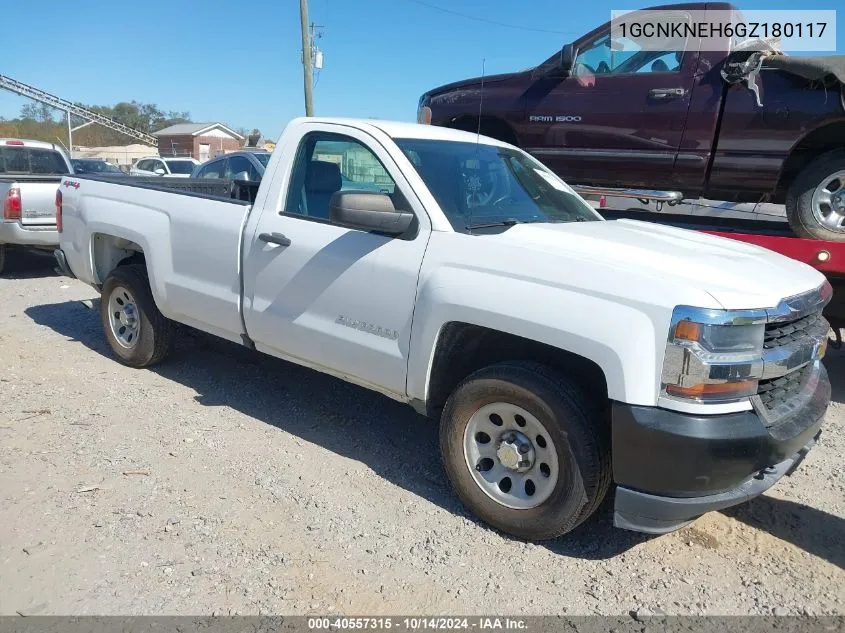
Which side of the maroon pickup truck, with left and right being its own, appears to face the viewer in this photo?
left

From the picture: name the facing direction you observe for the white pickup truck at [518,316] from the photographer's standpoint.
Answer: facing the viewer and to the right of the viewer

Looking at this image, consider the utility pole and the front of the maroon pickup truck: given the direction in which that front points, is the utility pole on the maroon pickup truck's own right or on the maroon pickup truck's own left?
on the maroon pickup truck's own right

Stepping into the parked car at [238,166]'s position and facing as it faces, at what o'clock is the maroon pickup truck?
The maroon pickup truck is roughly at 2 o'clock from the parked car.

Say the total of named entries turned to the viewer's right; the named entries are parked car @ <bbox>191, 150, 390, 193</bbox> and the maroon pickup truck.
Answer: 1

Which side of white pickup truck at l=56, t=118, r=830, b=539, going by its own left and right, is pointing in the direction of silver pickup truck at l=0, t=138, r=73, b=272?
back

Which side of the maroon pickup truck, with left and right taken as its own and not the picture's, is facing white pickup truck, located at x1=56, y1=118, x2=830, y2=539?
left

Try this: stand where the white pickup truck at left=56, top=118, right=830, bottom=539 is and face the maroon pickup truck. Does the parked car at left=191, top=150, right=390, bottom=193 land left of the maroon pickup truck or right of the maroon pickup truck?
left

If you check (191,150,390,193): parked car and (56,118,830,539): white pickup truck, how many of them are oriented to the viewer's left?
0

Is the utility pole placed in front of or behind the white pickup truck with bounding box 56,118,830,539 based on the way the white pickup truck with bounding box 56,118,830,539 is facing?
behind

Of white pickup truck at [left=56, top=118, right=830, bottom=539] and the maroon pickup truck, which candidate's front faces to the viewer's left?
the maroon pickup truck
